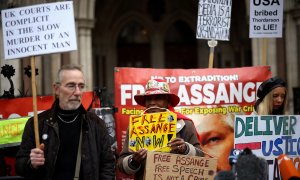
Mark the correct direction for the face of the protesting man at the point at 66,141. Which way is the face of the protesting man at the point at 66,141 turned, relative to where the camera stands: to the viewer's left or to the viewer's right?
to the viewer's right

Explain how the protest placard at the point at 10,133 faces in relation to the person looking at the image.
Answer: facing the viewer

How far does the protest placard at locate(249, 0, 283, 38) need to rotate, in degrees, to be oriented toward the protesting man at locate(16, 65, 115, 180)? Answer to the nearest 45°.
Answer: approximately 45° to its right

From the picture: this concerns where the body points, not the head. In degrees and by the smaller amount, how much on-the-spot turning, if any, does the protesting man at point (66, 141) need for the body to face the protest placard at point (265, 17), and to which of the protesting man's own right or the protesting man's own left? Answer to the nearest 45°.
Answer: approximately 135° to the protesting man's own left

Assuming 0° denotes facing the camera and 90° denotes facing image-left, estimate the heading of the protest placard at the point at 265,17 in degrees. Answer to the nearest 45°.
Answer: approximately 0°

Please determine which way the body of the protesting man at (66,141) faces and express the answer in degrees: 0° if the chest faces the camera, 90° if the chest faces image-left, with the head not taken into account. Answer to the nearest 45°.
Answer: approximately 0°

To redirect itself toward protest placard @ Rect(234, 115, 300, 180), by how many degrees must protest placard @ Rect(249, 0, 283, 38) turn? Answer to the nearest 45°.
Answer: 0° — it already faces it

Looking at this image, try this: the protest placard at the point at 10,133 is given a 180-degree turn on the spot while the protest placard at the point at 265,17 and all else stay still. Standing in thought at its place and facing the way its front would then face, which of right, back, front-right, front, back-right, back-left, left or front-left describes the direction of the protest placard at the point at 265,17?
right

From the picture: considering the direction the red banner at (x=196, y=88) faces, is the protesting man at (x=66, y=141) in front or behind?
in front

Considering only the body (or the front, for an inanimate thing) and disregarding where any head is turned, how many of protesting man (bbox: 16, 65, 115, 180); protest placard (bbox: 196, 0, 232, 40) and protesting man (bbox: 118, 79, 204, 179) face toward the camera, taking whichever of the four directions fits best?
3
